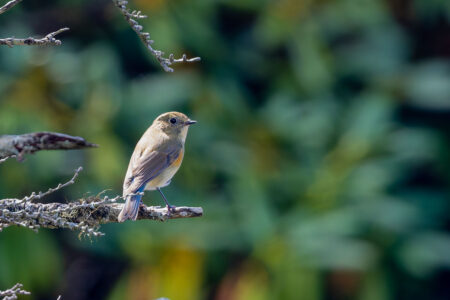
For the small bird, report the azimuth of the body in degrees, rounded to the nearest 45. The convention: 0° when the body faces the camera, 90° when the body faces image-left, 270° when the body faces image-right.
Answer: approximately 270°
